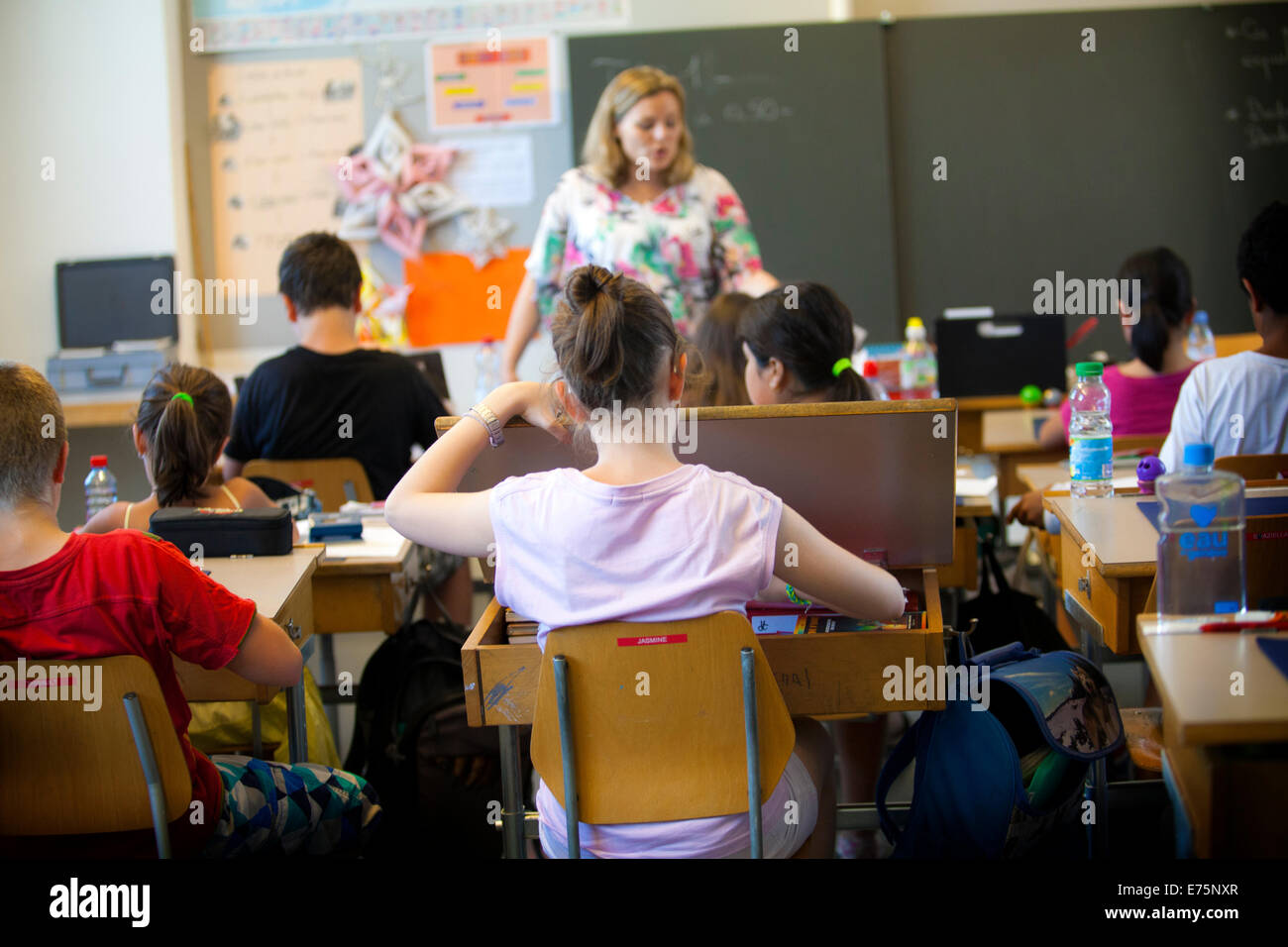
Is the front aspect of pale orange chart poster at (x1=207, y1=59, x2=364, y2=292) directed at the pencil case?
yes

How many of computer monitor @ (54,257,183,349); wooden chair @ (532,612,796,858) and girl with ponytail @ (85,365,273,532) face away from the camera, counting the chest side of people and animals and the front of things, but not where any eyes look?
2

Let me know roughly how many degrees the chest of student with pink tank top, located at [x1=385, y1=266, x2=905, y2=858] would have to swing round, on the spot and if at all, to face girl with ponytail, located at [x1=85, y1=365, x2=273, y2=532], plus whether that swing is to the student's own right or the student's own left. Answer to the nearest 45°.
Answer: approximately 45° to the student's own left

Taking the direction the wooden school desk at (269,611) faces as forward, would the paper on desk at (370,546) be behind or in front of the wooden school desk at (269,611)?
behind

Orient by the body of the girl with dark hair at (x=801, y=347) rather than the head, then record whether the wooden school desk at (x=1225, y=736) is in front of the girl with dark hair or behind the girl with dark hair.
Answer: behind

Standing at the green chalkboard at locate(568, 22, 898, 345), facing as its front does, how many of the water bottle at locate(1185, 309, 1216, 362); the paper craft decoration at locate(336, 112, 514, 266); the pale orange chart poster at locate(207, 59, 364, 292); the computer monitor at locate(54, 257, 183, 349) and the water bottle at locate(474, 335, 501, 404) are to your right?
4

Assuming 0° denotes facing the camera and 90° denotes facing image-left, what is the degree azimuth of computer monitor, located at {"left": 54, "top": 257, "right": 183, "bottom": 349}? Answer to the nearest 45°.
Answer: approximately 0°

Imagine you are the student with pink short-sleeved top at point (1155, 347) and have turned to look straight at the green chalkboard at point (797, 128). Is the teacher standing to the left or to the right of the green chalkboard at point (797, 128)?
left

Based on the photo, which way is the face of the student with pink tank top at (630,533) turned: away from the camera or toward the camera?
away from the camera
